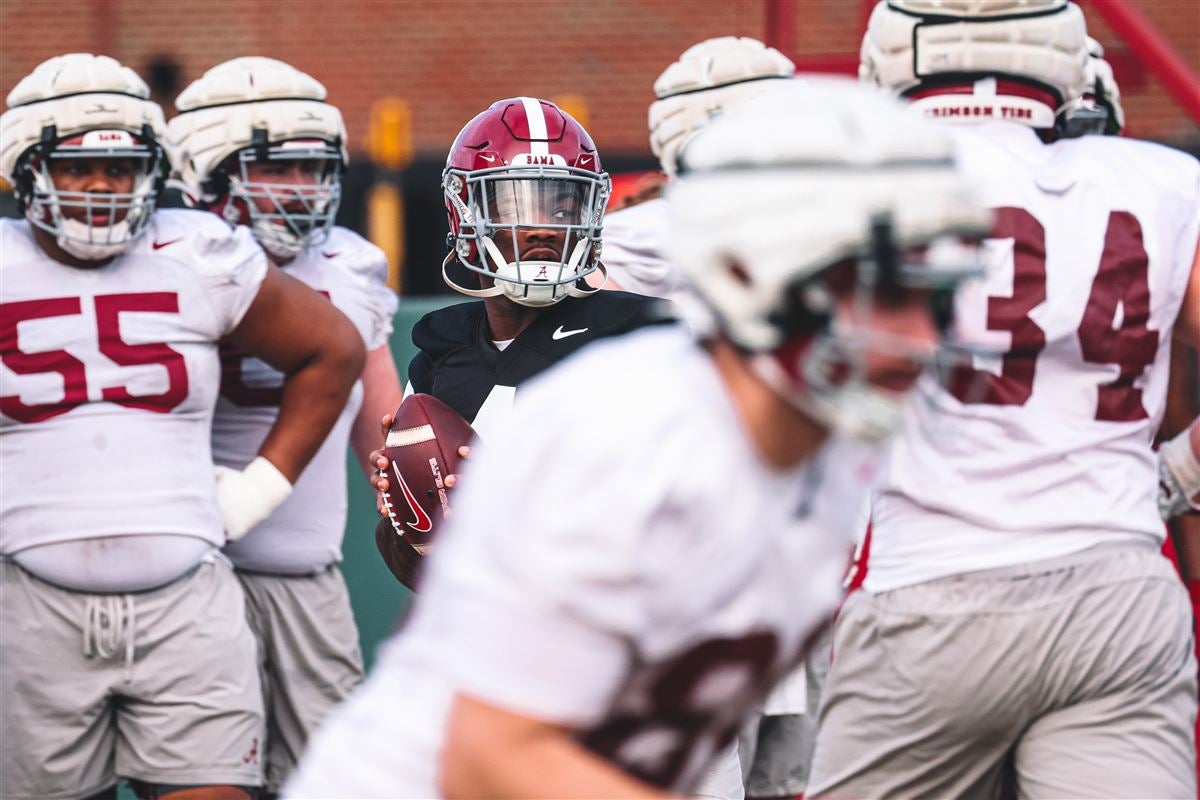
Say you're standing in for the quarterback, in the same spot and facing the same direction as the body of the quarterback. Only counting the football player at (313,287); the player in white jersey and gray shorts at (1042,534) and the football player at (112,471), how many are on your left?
1

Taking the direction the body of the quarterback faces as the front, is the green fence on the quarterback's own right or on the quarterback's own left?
on the quarterback's own right

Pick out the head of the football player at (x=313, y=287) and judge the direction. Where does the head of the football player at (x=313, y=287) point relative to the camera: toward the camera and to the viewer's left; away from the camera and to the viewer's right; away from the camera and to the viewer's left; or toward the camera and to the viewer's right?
toward the camera and to the viewer's right

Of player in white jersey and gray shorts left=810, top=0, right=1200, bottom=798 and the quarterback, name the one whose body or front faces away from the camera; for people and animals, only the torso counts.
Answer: the player in white jersey and gray shorts

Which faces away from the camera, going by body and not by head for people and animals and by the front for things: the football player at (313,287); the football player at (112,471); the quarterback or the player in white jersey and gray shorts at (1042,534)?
the player in white jersey and gray shorts

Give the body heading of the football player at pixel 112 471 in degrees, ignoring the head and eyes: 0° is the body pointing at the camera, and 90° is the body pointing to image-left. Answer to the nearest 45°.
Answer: approximately 0°

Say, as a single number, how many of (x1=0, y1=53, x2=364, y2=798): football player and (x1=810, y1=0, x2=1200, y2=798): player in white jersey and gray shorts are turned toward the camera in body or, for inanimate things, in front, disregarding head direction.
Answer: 1

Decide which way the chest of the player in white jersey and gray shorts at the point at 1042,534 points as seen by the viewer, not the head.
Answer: away from the camera

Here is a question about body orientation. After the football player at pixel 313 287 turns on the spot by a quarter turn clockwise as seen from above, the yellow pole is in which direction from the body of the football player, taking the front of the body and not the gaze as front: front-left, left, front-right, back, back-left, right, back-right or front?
back-right

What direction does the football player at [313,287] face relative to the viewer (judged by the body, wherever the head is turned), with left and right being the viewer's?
facing the viewer and to the right of the viewer
